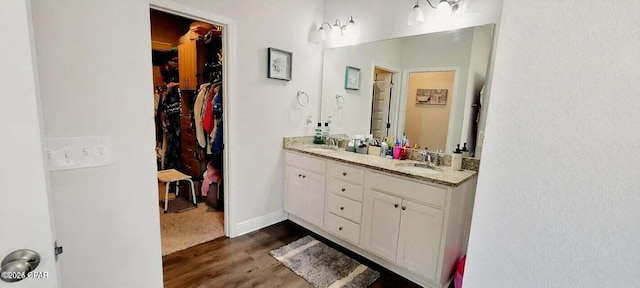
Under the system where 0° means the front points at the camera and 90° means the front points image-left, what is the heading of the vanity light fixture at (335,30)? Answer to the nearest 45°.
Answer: approximately 45°

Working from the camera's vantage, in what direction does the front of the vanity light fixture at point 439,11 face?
facing the viewer and to the left of the viewer

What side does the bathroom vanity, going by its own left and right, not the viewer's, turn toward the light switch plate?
front

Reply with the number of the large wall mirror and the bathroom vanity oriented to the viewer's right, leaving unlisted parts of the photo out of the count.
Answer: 0

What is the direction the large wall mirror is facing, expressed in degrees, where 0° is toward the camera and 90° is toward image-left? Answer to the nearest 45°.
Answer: approximately 45°

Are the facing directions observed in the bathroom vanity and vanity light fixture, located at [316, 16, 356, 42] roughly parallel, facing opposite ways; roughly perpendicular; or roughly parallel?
roughly parallel

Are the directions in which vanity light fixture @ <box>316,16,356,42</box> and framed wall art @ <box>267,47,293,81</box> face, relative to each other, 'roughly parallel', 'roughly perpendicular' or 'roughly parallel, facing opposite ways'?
roughly perpendicular

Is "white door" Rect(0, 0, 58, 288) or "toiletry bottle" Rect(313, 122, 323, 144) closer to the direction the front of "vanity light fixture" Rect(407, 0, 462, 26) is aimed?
the white door

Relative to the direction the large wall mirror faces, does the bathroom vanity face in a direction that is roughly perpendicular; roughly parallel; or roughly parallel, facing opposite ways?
roughly parallel
